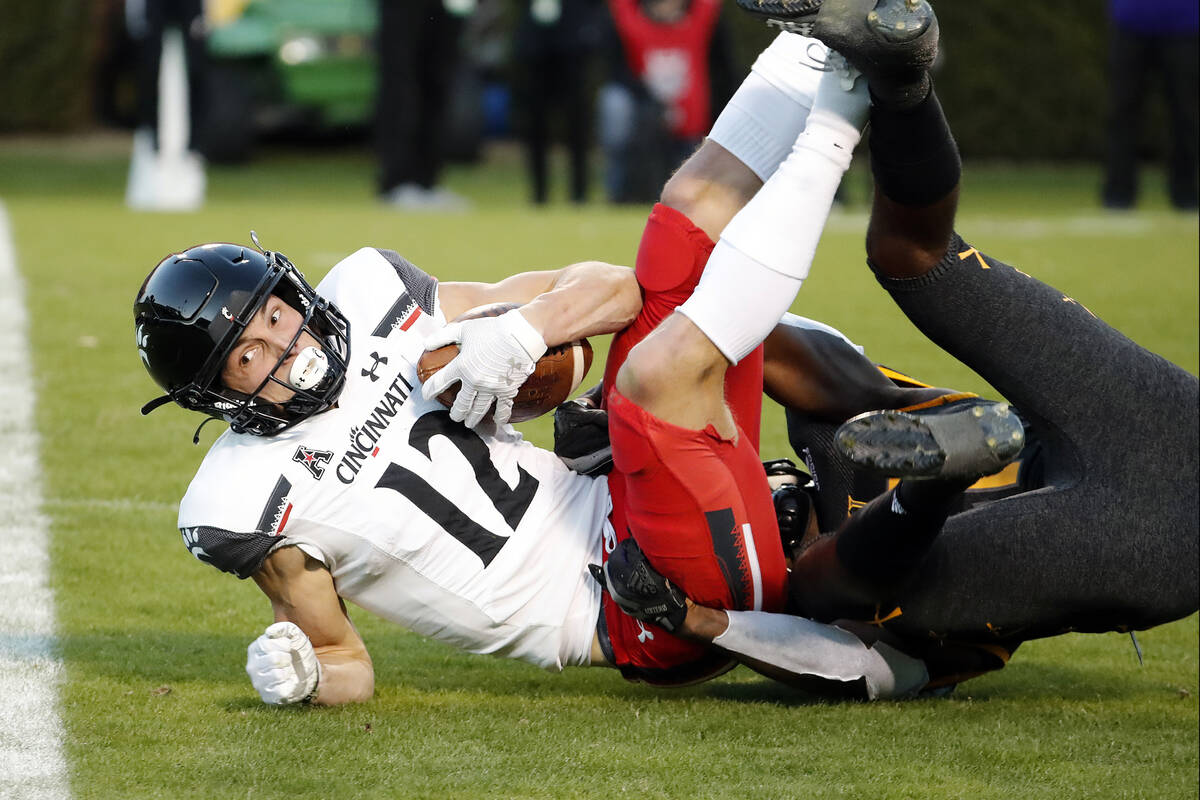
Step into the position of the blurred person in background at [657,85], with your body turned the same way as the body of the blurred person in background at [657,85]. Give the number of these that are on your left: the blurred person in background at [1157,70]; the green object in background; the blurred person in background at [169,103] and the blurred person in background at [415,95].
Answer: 1

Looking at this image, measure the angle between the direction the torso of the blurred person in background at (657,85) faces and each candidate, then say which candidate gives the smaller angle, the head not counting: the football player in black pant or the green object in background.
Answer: the football player in black pant

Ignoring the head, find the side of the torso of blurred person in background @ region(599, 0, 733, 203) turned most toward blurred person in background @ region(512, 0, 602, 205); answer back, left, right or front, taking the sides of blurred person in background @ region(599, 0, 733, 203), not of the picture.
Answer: right

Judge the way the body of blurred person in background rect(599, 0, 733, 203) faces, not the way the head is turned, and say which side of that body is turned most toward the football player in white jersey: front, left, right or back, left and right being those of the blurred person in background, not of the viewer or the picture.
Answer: front

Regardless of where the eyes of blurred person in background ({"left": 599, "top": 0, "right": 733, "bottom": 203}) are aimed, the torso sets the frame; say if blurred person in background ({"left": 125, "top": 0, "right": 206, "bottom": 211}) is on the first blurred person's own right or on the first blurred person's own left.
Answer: on the first blurred person's own right

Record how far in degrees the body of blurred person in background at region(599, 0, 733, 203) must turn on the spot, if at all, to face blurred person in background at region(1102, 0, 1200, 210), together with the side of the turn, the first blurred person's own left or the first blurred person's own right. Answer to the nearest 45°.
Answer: approximately 90° to the first blurred person's own left

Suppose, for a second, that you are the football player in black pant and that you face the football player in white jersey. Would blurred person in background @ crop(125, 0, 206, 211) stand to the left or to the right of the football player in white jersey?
right

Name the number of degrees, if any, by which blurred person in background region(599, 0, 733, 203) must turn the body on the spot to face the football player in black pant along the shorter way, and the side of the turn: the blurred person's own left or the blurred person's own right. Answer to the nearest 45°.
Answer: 0° — they already face them

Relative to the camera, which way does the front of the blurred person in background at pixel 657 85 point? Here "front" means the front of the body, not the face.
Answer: toward the camera

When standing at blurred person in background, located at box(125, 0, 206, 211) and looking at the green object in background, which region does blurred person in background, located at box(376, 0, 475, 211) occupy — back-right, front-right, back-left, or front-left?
front-right

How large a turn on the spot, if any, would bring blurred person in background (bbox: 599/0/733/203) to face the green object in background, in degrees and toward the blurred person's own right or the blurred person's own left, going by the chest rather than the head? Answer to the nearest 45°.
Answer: approximately 135° to the blurred person's own right

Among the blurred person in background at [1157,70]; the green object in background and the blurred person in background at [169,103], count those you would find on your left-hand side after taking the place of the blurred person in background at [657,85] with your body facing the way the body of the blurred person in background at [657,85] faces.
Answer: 1

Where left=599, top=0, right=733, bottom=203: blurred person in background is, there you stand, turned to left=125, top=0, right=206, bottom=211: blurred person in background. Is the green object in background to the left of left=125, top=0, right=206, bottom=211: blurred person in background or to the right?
right

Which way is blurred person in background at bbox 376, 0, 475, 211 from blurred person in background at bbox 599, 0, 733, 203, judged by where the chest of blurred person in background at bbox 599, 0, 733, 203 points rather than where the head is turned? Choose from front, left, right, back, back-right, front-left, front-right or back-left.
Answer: right
